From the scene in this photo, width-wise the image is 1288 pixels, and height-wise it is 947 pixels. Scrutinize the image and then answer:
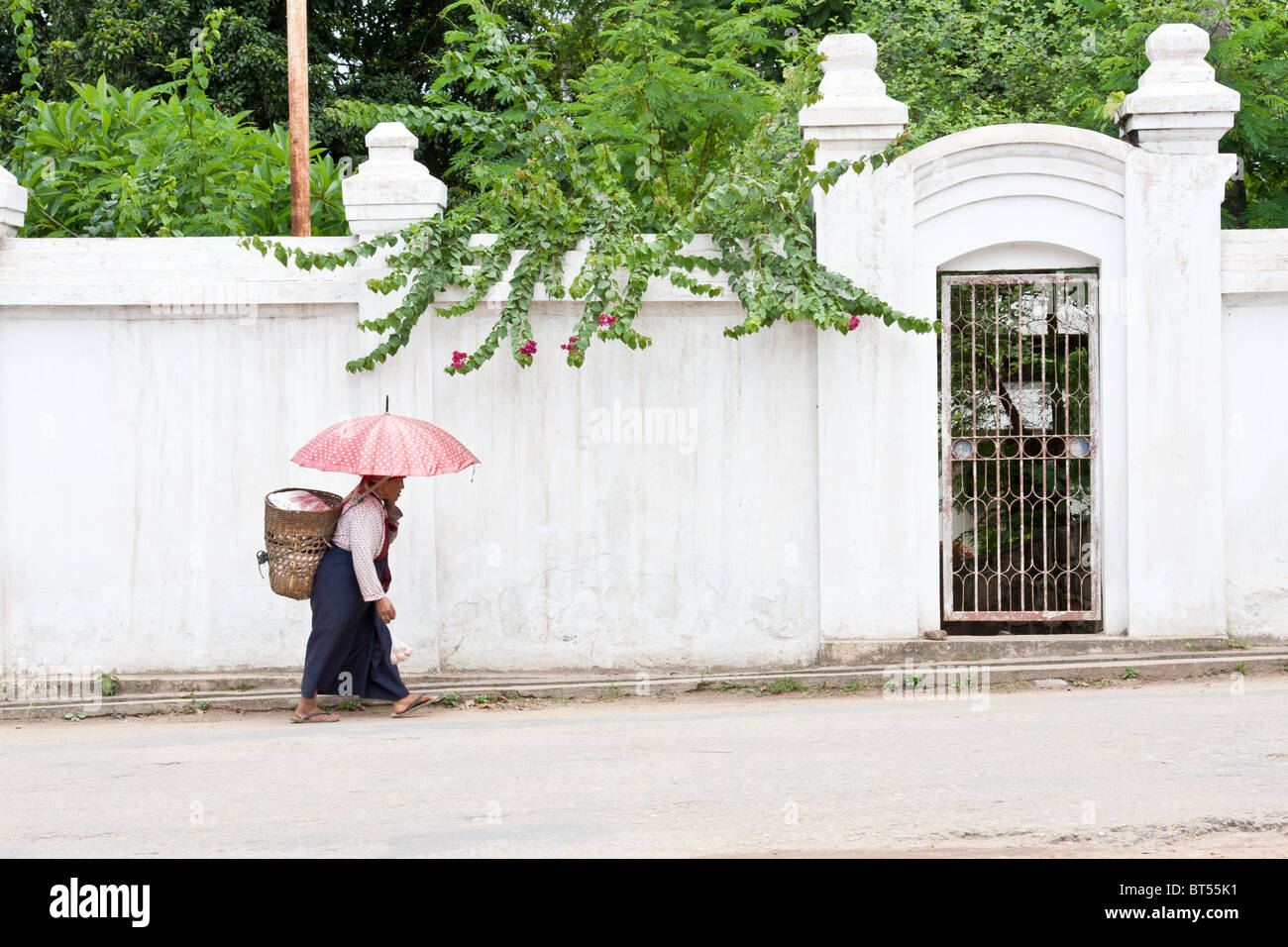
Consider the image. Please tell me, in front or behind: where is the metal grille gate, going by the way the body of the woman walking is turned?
in front

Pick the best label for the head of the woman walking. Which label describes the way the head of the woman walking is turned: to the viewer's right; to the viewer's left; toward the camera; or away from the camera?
to the viewer's right

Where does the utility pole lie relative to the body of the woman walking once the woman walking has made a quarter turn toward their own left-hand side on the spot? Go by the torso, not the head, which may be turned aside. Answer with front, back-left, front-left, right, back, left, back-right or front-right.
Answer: front

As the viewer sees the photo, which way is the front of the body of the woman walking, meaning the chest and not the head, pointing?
to the viewer's right

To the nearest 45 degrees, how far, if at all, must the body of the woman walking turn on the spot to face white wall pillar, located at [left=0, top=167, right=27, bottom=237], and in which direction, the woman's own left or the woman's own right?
approximately 135° to the woman's own left
